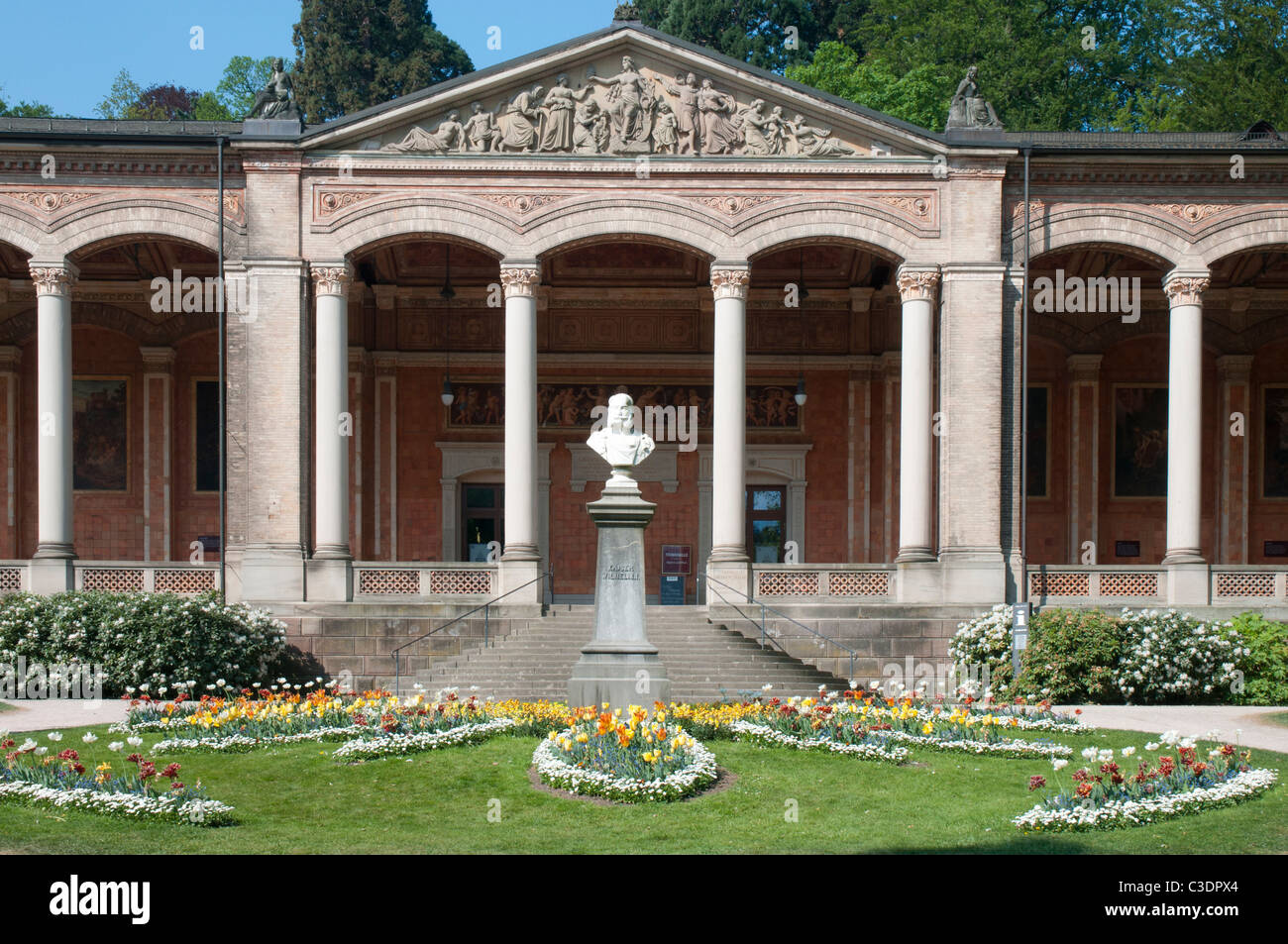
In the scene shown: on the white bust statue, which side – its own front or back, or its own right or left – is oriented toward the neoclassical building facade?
back

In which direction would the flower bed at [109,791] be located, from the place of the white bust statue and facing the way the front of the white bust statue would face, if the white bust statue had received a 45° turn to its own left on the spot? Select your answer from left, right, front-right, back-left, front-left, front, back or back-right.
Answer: right

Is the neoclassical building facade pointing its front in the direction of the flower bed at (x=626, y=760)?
yes

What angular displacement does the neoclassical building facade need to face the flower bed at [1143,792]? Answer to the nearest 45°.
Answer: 0° — it already faces it

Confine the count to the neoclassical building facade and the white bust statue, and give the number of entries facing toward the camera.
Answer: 2

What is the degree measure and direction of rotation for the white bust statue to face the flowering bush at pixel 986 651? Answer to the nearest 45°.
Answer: approximately 135° to its left

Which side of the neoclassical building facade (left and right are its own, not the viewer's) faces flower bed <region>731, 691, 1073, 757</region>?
front

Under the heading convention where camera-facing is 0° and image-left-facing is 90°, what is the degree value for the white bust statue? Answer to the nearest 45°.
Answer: approximately 0°

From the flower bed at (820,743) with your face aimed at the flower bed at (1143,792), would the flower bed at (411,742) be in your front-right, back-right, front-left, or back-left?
back-right

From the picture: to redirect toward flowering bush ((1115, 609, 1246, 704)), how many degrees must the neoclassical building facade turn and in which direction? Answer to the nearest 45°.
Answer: approximately 90° to its left

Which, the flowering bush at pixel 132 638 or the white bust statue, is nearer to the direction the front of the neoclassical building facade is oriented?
the white bust statue

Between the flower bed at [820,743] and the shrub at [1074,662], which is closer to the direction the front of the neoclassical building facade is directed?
the flower bed

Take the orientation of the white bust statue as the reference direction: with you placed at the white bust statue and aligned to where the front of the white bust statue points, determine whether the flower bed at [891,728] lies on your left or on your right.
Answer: on your left
